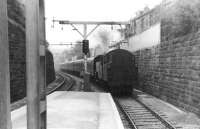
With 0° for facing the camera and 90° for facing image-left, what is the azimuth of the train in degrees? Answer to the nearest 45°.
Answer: approximately 315°

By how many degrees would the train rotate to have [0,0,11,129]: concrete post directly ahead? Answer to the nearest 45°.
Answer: approximately 45° to its right

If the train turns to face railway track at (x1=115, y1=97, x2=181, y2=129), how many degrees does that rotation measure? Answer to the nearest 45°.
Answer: approximately 45° to its right

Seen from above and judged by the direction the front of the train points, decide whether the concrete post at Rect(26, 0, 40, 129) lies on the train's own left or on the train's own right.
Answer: on the train's own right

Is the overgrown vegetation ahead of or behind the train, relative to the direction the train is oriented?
ahead
